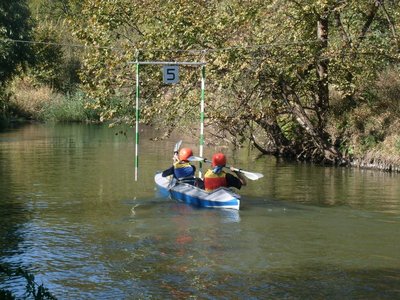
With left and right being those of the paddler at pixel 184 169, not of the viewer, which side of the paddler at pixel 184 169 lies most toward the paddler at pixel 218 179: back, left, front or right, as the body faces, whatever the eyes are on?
back

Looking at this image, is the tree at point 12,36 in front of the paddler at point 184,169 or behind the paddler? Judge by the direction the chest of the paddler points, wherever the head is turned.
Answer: in front

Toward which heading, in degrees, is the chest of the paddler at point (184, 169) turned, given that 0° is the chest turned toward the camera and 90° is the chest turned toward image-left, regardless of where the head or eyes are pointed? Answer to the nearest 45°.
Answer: approximately 135°

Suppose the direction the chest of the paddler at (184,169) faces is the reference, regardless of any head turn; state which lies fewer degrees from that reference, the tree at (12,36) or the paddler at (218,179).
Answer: the tree
